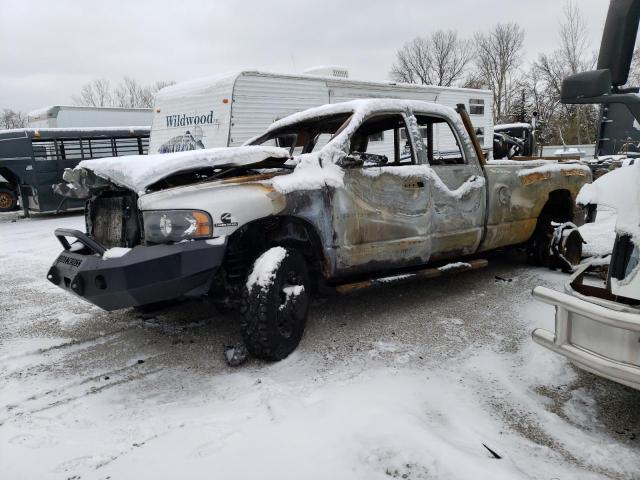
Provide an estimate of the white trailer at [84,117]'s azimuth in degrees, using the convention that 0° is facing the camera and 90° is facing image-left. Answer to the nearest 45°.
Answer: approximately 45°

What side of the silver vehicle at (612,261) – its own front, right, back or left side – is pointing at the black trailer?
right

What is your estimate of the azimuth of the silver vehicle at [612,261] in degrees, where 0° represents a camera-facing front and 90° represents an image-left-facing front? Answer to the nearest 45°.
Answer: approximately 45°

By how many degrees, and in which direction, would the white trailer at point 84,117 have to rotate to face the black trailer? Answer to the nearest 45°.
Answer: approximately 45° to its left

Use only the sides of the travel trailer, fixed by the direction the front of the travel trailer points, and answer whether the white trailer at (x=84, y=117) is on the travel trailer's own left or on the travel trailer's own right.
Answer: on the travel trailer's own right

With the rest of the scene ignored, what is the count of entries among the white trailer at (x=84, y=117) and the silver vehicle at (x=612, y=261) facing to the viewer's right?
0

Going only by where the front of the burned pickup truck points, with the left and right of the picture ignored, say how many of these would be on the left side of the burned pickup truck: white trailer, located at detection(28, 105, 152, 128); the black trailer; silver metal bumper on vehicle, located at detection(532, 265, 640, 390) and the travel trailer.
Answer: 1

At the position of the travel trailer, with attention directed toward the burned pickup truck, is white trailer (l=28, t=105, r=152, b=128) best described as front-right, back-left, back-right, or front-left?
back-right

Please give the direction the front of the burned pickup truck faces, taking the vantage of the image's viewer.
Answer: facing the viewer and to the left of the viewer
